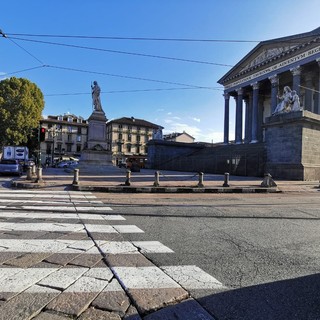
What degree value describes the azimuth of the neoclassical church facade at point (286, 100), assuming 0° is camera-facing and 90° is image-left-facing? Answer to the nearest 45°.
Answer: approximately 45°

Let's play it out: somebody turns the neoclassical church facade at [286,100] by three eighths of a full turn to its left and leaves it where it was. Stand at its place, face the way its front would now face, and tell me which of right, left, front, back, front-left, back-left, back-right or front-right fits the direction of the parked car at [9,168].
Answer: back-right

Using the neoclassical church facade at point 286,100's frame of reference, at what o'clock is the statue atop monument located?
The statue atop monument is roughly at 12 o'clock from the neoclassical church facade.

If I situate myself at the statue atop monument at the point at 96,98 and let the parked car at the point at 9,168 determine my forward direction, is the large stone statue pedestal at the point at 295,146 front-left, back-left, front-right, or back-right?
back-left

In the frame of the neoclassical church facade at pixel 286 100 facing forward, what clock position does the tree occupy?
The tree is roughly at 1 o'clock from the neoclassical church facade.
